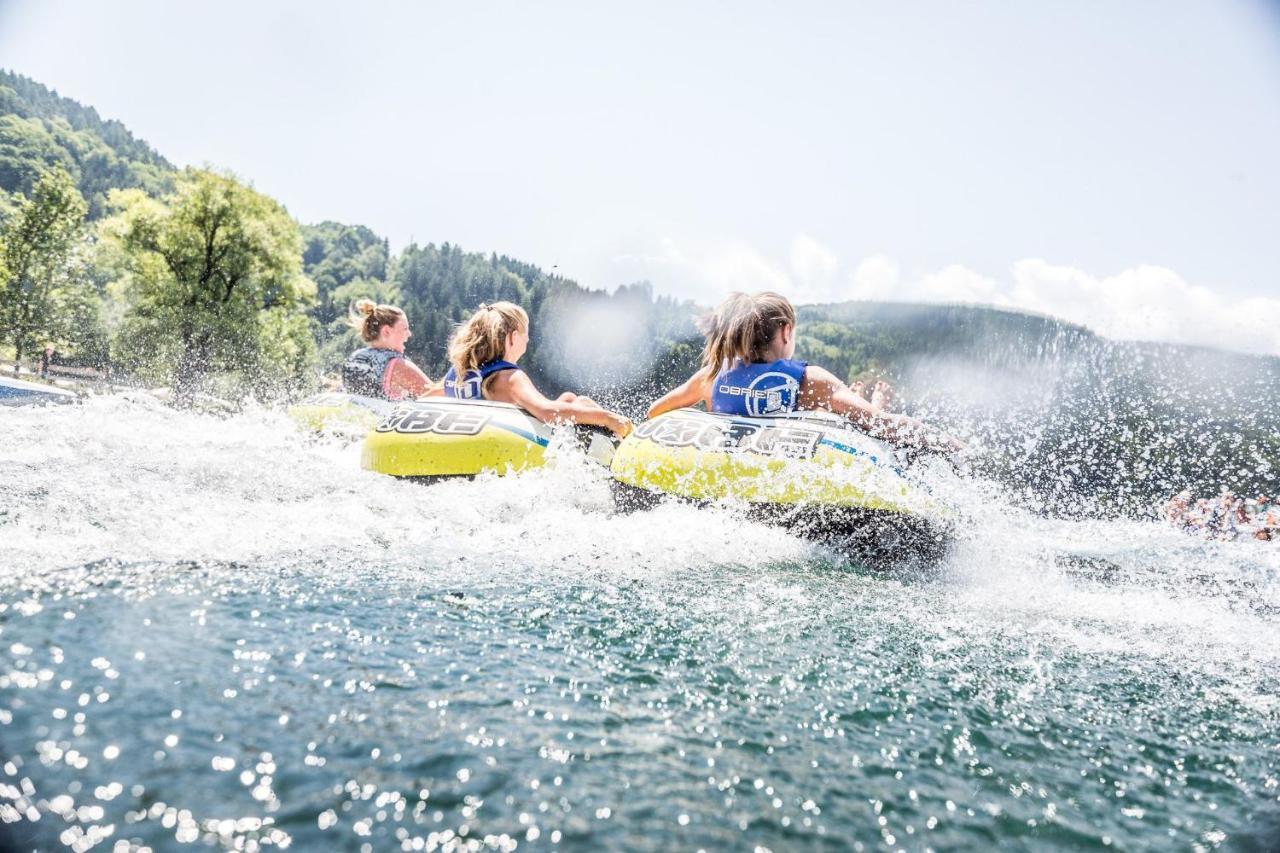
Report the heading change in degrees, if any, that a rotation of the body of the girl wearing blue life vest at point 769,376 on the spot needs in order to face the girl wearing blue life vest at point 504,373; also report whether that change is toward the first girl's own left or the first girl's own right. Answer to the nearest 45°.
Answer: approximately 135° to the first girl's own left

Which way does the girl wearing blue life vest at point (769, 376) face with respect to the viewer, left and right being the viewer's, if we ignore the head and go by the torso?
facing away from the viewer and to the right of the viewer

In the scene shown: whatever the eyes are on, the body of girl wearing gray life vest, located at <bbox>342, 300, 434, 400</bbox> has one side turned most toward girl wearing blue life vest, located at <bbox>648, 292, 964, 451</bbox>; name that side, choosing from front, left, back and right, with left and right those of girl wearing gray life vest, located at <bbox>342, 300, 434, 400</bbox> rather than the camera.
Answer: right

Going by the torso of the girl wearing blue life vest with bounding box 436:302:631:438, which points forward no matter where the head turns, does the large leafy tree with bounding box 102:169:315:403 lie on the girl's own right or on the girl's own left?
on the girl's own left

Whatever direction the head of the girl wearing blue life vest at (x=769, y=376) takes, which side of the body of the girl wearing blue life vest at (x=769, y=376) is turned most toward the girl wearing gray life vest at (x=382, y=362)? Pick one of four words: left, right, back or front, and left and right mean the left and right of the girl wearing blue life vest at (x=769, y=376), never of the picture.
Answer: left

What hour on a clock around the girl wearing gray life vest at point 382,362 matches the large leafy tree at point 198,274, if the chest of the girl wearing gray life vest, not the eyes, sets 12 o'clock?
The large leafy tree is roughly at 10 o'clock from the girl wearing gray life vest.

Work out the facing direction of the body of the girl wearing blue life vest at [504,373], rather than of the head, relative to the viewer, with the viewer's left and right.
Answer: facing away from the viewer and to the right of the viewer

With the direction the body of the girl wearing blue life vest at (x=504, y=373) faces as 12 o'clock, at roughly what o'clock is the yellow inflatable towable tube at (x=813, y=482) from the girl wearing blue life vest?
The yellow inflatable towable tube is roughly at 3 o'clock from the girl wearing blue life vest.

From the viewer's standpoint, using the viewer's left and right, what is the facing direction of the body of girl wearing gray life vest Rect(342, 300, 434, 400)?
facing away from the viewer and to the right of the viewer
